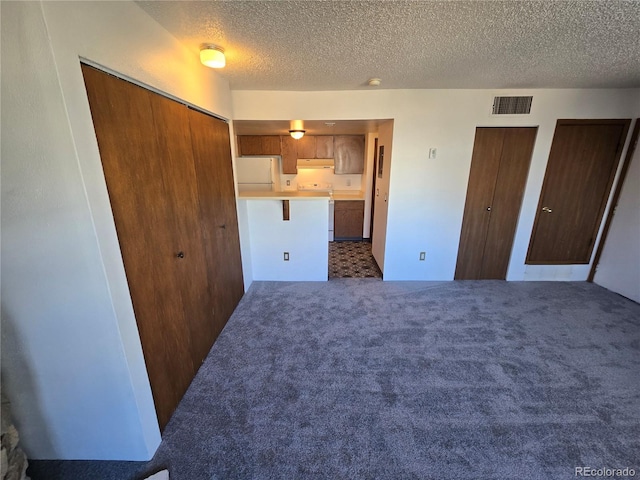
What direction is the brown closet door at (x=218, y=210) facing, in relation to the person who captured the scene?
facing to the right of the viewer

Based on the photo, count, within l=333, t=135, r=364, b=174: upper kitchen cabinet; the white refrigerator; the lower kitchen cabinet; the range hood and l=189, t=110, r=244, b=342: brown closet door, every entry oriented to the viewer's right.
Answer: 1

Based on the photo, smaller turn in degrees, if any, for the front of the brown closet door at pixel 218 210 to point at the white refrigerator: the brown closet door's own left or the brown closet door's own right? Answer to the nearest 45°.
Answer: approximately 90° to the brown closet door's own left

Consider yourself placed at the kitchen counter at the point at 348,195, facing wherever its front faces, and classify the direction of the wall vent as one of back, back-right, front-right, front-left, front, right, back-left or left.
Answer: front-left

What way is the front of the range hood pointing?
toward the camera

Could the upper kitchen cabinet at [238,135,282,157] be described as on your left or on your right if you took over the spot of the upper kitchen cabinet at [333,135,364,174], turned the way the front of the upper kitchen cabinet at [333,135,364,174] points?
on your right

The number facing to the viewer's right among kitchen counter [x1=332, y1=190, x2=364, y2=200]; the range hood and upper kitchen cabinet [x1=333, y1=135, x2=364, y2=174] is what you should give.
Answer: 0

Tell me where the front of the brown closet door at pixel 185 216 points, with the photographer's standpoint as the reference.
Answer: facing to the right of the viewer

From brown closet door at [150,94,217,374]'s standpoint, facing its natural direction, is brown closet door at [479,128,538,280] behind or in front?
in front

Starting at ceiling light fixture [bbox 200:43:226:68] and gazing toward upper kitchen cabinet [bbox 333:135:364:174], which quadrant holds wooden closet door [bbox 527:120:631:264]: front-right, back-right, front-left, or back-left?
front-right

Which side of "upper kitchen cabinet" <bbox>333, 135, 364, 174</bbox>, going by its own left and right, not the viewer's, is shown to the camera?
front

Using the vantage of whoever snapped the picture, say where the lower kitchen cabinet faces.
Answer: facing the viewer

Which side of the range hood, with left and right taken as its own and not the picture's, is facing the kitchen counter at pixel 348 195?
left

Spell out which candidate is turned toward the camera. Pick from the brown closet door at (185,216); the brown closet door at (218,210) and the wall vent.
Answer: the wall vent

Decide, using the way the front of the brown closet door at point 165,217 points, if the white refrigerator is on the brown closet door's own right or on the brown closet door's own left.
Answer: on the brown closet door's own left

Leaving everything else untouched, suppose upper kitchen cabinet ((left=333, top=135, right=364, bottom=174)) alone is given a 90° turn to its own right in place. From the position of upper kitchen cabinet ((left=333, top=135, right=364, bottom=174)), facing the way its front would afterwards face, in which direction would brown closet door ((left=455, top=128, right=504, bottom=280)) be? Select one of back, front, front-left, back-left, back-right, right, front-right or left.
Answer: back-left

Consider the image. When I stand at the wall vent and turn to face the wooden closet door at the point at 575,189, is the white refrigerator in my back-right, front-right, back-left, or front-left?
back-left
